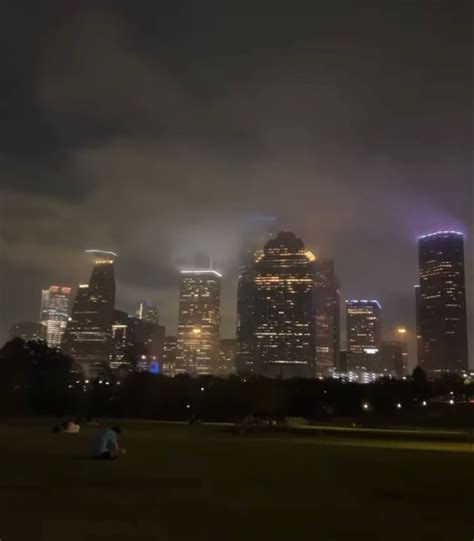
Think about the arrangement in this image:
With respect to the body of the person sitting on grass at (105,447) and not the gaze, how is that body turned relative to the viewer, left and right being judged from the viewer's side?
facing away from the viewer and to the right of the viewer
